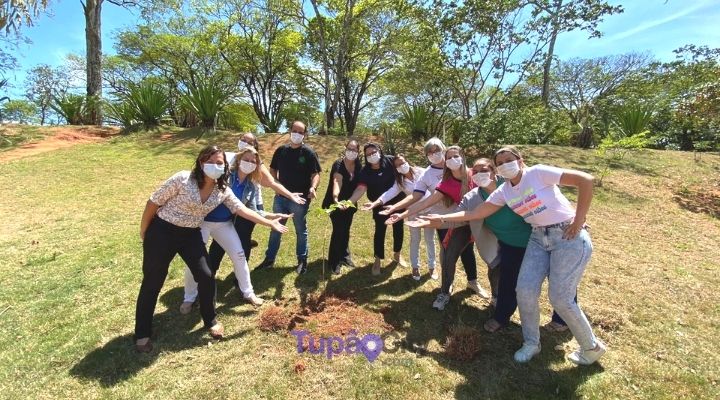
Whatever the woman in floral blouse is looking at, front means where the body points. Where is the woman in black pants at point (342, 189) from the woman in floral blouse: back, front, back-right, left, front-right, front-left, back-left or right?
left

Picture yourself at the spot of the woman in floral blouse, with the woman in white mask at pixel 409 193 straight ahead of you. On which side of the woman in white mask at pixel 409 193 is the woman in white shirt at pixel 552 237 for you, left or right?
right

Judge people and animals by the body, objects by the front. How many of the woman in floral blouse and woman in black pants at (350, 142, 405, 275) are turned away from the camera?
0

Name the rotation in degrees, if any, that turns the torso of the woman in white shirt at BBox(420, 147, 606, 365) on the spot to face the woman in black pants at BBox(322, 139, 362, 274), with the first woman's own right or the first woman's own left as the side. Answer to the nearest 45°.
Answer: approximately 90° to the first woman's own right

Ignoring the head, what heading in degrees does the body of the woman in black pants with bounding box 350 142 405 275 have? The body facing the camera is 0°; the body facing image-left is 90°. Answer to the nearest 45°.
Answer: approximately 0°

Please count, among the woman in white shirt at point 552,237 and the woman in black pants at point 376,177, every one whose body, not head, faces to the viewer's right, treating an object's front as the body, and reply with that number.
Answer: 0

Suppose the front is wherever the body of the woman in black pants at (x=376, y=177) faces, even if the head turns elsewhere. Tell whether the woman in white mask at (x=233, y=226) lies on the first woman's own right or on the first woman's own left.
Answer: on the first woman's own right

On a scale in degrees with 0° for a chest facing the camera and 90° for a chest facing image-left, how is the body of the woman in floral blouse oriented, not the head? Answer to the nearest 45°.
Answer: approximately 315°

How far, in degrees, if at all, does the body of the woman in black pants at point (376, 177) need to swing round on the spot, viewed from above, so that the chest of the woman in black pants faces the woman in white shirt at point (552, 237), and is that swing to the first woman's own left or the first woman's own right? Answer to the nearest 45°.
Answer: approximately 45° to the first woman's own left

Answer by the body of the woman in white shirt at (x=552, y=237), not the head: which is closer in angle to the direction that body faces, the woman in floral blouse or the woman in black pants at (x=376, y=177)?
the woman in floral blouse

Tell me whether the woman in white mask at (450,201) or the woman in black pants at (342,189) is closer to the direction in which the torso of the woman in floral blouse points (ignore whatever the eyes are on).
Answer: the woman in white mask

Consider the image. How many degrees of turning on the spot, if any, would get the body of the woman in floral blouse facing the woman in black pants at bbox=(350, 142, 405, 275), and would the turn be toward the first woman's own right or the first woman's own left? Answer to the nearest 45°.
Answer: approximately 90° to the first woman's own left
